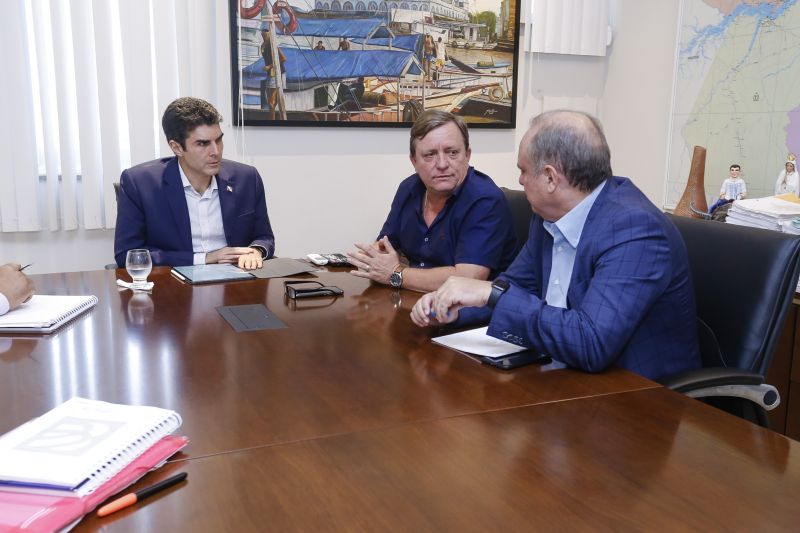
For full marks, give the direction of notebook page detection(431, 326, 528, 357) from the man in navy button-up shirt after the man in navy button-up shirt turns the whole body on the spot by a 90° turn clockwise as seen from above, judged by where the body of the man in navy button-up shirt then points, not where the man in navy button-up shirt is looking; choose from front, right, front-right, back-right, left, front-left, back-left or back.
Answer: back-left

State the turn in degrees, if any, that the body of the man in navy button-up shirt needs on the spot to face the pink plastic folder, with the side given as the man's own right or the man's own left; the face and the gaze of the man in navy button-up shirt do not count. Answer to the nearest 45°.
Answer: approximately 45° to the man's own left

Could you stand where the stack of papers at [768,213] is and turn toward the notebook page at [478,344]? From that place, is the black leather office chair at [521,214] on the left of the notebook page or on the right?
right

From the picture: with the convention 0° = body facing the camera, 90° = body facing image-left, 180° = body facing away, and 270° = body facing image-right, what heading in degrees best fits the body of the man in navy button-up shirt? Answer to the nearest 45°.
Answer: approximately 45°

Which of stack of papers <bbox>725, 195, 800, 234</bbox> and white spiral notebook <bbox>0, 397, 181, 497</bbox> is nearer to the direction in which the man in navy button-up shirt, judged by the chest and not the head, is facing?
the white spiral notebook

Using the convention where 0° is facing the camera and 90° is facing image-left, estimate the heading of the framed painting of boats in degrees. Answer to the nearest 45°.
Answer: approximately 0°

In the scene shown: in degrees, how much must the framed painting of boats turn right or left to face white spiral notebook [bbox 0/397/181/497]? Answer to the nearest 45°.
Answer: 0° — it already faces it

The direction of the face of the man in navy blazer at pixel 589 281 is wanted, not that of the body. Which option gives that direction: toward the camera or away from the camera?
away from the camera

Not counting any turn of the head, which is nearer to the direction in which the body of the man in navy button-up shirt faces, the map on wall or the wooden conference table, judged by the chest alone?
the wooden conference table

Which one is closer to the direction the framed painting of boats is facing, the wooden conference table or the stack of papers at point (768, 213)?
the wooden conference table

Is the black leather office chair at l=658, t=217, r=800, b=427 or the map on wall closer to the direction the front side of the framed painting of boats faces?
the black leather office chair

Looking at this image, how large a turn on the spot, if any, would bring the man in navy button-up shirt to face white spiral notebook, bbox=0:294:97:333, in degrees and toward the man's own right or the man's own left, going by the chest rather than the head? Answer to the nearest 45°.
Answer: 0° — they already face it
